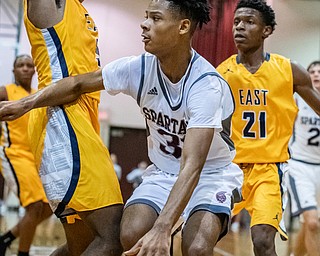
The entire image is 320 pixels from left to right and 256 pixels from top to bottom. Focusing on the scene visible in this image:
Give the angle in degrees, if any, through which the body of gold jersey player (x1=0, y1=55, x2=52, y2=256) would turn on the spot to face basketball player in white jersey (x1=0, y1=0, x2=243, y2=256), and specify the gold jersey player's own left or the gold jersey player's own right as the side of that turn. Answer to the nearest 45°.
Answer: approximately 45° to the gold jersey player's own right

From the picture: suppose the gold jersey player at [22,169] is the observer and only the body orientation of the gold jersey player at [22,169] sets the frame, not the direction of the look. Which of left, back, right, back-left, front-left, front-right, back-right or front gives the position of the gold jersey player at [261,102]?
front

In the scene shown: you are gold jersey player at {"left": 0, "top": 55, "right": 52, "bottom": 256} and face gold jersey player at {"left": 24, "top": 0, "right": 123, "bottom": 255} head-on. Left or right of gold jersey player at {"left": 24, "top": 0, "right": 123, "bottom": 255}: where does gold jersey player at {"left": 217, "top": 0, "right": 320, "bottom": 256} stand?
left

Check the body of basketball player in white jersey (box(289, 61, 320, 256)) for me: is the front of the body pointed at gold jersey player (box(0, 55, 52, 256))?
no

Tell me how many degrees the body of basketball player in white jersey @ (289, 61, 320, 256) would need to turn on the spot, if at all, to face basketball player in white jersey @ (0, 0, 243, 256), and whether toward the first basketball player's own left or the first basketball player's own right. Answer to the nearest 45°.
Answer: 0° — they already face them

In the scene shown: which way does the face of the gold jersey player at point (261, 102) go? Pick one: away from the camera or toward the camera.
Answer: toward the camera

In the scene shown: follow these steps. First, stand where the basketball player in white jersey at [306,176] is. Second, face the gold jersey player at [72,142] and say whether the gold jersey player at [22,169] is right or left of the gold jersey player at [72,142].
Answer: right

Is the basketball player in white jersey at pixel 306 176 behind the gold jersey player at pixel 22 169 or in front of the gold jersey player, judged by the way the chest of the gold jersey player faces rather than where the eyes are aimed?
in front

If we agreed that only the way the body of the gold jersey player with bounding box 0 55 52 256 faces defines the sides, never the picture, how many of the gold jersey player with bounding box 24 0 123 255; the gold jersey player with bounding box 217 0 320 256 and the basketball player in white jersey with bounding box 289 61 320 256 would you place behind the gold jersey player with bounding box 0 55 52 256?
0

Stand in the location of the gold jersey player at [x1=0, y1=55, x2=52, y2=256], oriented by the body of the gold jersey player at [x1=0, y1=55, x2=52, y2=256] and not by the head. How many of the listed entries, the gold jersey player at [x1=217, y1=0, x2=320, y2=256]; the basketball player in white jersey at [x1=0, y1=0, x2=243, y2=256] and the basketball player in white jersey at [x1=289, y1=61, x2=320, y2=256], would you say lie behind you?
0

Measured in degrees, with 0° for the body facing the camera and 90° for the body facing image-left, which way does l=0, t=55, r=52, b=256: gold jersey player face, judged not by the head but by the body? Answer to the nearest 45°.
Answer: approximately 315°

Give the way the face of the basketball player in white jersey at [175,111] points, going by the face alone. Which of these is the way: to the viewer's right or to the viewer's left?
to the viewer's left

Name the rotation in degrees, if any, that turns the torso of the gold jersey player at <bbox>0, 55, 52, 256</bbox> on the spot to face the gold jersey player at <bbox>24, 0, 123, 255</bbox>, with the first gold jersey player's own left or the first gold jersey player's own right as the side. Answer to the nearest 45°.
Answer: approximately 45° to the first gold jersey player's own right

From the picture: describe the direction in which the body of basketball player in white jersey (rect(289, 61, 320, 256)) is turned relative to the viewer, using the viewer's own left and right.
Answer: facing the viewer

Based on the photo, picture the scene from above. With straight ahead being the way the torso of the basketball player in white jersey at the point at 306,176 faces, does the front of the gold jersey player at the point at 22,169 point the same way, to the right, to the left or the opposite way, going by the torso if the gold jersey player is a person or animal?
to the left

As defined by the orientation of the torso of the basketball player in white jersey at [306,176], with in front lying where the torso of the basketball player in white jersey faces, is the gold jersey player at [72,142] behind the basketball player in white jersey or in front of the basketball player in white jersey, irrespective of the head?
in front
